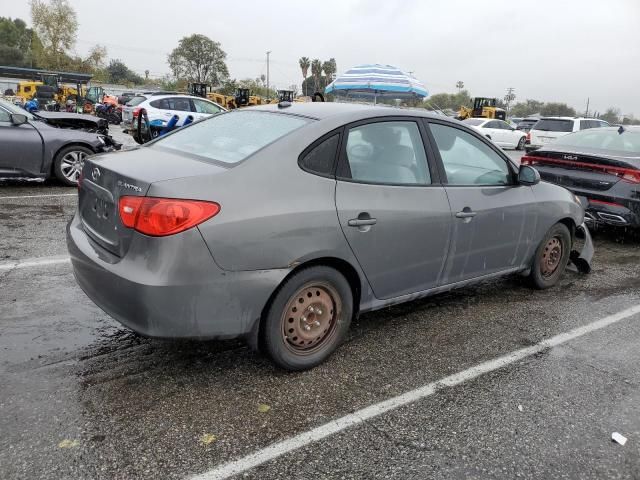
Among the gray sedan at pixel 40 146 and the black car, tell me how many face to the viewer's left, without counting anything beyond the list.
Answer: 0

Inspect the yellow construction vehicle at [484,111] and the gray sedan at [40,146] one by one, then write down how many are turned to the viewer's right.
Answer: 1

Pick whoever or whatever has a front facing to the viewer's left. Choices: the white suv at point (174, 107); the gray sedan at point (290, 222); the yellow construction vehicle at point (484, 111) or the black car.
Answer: the yellow construction vehicle

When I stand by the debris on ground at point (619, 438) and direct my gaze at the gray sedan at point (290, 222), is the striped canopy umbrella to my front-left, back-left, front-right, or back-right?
front-right

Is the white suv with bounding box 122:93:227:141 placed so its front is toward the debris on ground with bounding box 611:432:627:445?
no

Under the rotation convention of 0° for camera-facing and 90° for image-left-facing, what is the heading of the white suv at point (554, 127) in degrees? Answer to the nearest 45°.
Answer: approximately 225°

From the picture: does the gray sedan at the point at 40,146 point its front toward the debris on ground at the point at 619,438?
no

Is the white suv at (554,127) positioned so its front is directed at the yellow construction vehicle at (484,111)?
no

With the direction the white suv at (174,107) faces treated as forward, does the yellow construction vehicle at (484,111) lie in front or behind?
in front

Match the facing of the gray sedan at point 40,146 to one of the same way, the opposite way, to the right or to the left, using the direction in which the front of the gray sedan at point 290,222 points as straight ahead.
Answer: the same way

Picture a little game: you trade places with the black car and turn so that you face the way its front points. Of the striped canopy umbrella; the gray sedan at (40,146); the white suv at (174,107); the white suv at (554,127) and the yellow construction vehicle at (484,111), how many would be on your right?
0

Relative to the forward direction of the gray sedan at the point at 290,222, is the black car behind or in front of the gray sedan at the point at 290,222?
in front

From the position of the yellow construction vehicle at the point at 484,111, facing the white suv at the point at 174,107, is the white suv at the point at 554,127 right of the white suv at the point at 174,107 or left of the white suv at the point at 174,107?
left

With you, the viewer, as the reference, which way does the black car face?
facing away from the viewer and to the right of the viewer

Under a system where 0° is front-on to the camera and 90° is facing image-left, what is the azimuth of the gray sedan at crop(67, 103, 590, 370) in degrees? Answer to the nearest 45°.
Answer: approximately 225°

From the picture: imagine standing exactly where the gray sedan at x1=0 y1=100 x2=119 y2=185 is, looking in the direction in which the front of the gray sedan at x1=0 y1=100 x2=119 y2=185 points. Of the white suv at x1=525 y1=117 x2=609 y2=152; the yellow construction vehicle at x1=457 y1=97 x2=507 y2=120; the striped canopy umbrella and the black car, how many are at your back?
0

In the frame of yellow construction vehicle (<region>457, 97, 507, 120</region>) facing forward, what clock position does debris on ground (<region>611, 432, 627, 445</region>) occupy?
The debris on ground is roughly at 9 o'clock from the yellow construction vehicle.

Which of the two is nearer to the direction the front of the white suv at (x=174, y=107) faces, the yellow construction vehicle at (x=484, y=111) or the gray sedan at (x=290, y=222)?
the yellow construction vehicle
